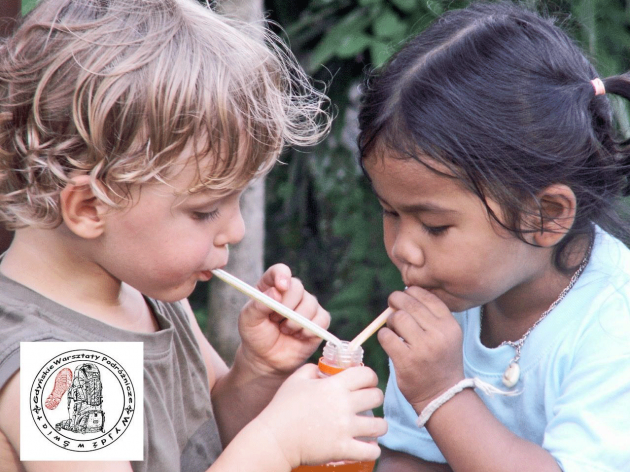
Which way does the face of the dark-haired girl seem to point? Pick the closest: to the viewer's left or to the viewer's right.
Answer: to the viewer's left

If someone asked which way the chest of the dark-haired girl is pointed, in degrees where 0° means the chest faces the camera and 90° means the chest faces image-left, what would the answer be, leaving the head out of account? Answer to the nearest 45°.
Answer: approximately 45°

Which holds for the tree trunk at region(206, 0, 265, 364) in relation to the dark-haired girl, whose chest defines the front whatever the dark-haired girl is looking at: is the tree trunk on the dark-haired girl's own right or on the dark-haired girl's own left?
on the dark-haired girl's own right
